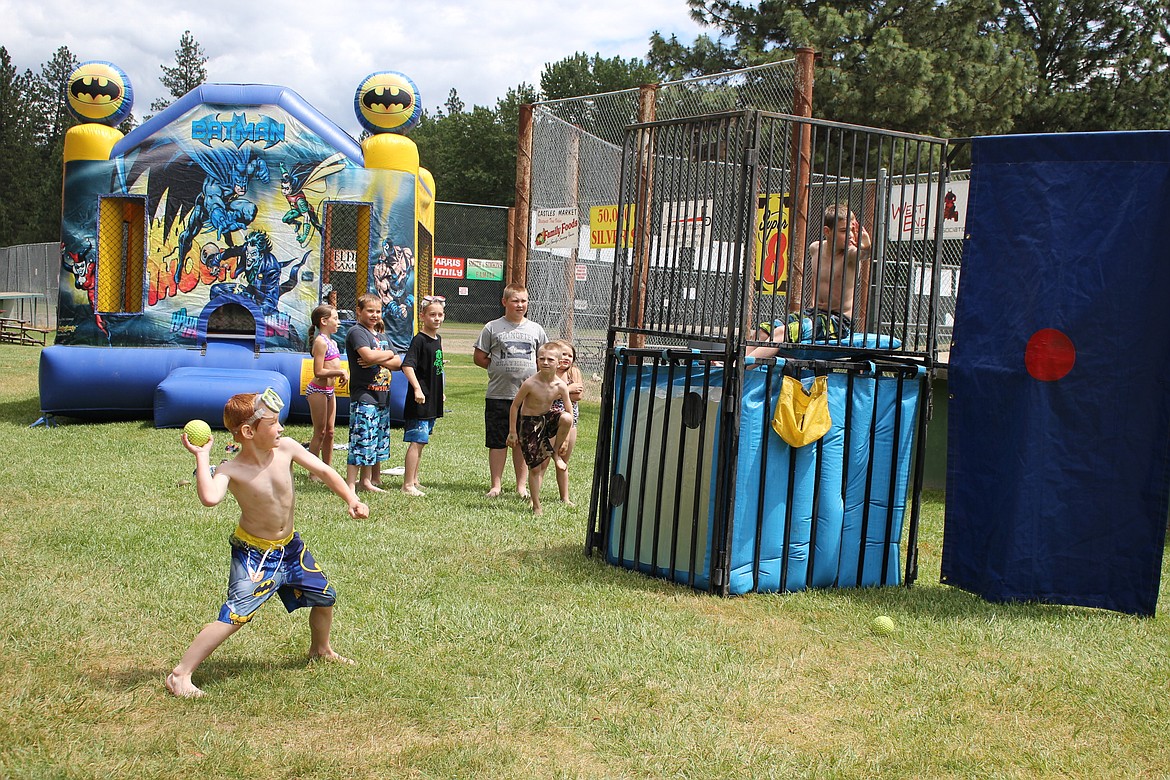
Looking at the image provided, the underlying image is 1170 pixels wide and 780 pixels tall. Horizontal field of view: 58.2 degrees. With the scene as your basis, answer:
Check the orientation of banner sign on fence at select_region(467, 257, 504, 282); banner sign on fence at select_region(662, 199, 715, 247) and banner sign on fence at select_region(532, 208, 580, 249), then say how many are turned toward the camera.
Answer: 3

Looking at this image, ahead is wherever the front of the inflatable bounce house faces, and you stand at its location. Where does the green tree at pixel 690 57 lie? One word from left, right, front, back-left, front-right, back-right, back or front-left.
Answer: back-left

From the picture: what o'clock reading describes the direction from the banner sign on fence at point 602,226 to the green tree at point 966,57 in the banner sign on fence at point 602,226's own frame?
The green tree is roughly at 7 o'clock from the banner sign on fence.

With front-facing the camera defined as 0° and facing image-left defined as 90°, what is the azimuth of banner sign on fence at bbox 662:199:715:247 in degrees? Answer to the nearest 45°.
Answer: approximately 0°

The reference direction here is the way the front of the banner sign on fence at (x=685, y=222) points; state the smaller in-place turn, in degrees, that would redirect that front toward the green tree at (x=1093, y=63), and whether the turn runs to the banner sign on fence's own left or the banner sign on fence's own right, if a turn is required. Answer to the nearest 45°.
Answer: approximately 135° to the banner sign on fence's own left

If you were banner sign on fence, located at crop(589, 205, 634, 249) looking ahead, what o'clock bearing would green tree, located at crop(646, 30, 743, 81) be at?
The green tree is roughly at 6 o'clock from the banner sign on fence.

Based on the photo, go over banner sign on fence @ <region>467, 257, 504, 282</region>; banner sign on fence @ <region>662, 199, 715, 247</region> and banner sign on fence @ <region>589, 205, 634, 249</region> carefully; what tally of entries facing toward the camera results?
3

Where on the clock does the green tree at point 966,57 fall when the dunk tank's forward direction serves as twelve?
The green tree is roughly at 5 o'clock from the dunk tank.

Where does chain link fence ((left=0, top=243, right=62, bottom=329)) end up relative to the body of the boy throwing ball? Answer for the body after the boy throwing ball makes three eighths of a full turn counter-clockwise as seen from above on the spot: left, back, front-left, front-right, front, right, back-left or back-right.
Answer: front

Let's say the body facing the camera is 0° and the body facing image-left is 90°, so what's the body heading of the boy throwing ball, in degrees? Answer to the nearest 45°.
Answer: approximately 315°

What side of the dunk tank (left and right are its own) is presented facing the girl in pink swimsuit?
right

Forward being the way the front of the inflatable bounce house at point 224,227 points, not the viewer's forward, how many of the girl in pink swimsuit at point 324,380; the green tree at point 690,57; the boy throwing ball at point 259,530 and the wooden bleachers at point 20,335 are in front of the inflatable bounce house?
2

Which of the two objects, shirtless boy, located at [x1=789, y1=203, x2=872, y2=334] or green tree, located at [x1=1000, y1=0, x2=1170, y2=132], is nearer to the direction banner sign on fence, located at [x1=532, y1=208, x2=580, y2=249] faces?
the shirtless boy

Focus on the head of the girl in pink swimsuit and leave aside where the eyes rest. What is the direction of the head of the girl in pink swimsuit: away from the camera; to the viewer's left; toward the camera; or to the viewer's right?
to the viewer's right

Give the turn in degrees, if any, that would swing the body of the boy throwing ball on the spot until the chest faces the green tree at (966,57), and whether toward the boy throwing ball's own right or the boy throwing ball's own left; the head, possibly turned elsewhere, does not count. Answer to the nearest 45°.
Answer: approximately 90° to the boy throwing ball's own left

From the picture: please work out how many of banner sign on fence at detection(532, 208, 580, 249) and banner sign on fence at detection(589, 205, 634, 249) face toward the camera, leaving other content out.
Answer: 2

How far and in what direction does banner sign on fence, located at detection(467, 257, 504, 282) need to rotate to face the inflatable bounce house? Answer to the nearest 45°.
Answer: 0° — it already faces it
